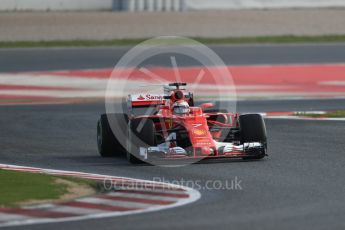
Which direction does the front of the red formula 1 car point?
toward the camera
